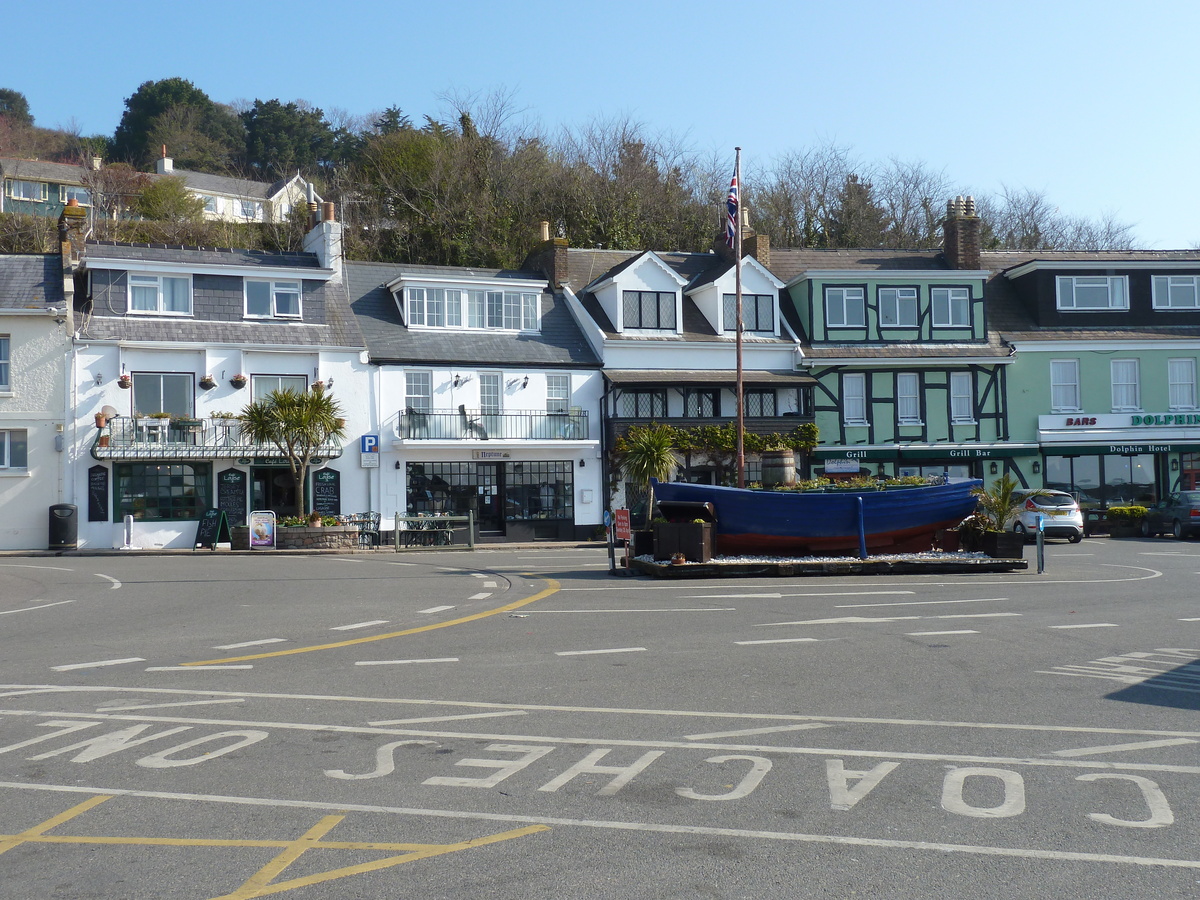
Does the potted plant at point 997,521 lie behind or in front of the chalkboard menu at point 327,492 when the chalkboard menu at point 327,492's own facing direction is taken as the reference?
in front

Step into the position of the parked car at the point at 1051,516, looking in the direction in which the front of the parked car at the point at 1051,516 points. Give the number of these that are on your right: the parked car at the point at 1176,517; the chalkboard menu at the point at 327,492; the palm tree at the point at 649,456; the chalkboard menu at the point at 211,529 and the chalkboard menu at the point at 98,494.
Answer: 1

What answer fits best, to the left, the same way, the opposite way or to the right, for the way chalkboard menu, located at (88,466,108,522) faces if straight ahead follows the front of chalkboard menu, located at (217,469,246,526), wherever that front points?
the same way

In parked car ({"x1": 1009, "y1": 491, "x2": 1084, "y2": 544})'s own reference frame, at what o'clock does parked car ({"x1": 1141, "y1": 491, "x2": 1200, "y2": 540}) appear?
parked car ({"x1": 1141, "y1": 491, "x2": 1200, "y2": 540}) is roughly at 3 o'clock from parked car ({"x1": 1009, "y1": 491, "x2": 1084, "y2": 544}).

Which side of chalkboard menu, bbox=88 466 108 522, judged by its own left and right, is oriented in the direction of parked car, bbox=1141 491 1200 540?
left

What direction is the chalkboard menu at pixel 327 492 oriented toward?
toward the camera

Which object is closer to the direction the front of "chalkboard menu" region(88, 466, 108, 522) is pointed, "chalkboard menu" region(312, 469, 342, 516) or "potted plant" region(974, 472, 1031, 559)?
the potted plant

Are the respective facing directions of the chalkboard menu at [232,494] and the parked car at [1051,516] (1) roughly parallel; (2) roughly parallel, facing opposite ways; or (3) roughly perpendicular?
roughly parallel, facing opposite ways

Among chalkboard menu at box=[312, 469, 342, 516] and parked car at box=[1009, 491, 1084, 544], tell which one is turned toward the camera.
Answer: the chalkboard menu

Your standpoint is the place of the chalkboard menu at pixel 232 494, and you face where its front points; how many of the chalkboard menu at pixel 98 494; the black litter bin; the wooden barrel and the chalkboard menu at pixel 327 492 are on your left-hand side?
2

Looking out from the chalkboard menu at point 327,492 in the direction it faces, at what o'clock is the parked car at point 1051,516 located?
The parked car is roughly at 10 o'clock from the chalkboard menu.

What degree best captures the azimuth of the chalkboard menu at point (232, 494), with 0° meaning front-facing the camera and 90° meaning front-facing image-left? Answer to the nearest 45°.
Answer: approximately 0°

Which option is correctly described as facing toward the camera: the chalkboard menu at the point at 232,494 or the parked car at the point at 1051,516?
the chalkboard menu

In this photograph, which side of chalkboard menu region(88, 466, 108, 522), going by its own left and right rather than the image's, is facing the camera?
front

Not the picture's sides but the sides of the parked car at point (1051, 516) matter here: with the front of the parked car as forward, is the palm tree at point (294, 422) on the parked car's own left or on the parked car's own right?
on the parked car's own left

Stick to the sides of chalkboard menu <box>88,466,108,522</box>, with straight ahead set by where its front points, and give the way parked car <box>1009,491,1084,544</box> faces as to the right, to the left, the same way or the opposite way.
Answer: the opposite way

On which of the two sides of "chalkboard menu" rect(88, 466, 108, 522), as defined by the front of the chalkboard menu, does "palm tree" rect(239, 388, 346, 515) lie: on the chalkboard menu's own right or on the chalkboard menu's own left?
on the chalkboard menu's own left
